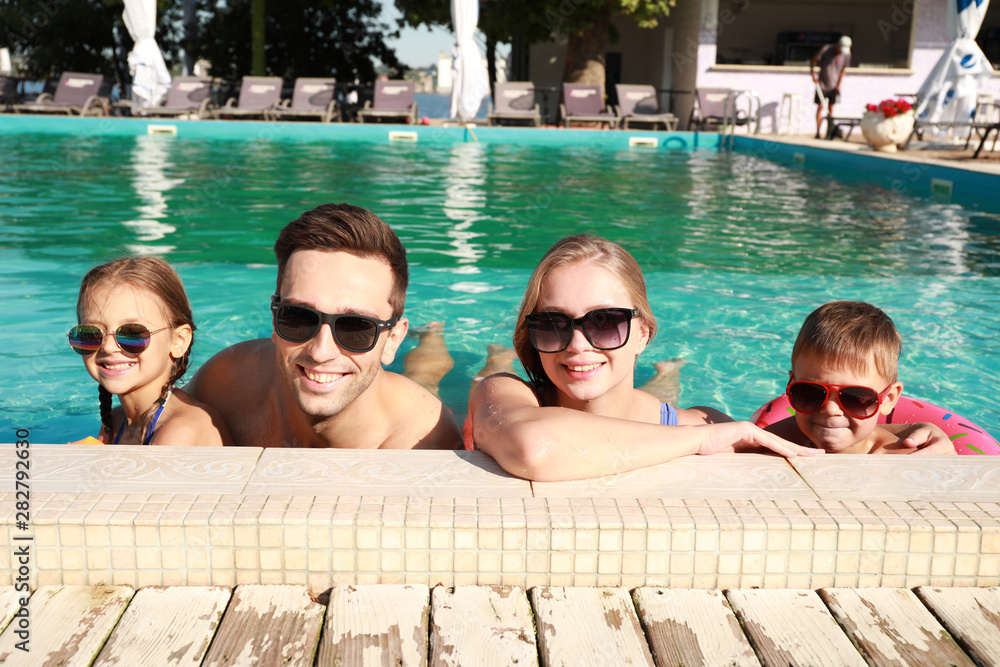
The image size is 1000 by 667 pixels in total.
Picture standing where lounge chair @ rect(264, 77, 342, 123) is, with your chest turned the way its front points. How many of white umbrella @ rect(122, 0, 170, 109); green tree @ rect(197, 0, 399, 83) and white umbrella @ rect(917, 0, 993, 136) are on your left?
1

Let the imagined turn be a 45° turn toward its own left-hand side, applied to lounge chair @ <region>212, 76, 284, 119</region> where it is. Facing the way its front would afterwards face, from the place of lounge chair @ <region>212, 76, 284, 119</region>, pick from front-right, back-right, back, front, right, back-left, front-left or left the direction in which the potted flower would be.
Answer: front-left

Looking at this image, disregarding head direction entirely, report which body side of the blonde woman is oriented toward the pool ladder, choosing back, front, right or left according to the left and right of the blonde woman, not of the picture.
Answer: back

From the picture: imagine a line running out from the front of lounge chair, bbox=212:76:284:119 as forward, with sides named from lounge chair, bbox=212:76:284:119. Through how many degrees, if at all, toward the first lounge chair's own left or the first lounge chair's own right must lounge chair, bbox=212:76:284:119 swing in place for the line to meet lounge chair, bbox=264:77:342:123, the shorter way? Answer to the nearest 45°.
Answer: approximately 135° to the first lounge chair's own left

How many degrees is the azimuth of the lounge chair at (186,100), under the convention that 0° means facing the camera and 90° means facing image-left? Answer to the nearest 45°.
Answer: approximately 45°

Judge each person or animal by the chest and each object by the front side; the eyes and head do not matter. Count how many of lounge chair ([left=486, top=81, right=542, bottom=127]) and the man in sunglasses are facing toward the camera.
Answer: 2

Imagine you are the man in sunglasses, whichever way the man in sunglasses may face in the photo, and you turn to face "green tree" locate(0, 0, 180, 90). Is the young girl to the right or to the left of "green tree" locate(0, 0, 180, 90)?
left

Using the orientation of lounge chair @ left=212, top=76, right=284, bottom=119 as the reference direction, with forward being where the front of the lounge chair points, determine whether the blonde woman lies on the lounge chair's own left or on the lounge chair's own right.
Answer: on the lounge chair's own left

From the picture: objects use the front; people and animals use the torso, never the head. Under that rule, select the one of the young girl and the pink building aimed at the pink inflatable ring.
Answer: the pink building

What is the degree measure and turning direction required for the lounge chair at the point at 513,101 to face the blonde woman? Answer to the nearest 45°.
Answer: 0° — it already faces them
